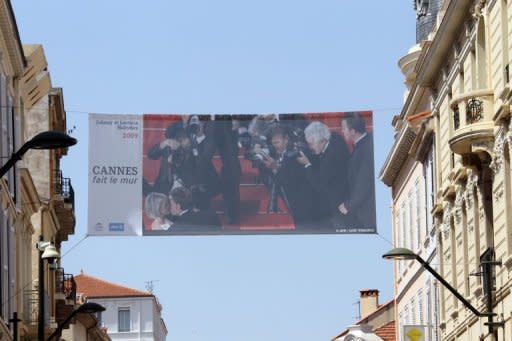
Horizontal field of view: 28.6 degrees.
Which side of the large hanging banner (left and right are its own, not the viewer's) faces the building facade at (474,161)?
left

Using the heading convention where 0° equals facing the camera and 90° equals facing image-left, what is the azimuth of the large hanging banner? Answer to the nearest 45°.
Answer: approximately 0°

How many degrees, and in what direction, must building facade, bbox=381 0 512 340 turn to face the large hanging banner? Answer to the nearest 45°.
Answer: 0° — it already faces it

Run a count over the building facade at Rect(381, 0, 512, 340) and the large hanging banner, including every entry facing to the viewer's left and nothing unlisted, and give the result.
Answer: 1

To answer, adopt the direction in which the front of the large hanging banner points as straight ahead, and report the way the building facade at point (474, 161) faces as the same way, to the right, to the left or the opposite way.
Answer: to the right

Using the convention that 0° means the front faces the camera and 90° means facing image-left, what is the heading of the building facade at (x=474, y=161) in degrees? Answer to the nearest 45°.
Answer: approximately 90°
